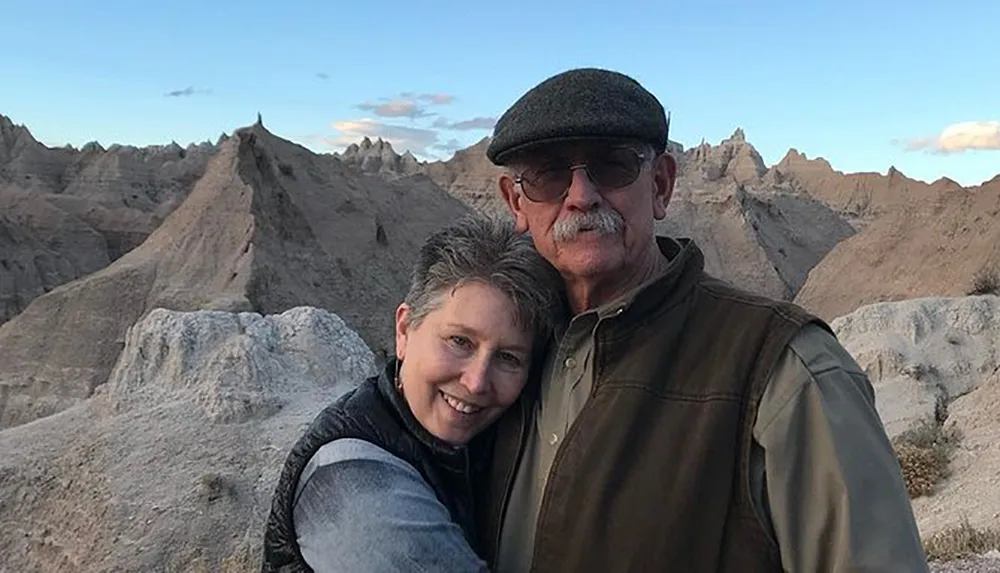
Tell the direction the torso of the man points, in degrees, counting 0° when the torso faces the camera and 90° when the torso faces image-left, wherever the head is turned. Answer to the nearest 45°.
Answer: approximately 45°

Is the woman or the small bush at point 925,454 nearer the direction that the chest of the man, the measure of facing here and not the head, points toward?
the woman

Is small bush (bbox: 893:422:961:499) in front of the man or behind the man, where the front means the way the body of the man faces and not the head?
behind

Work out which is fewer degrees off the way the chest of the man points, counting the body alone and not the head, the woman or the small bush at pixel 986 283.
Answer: the woman

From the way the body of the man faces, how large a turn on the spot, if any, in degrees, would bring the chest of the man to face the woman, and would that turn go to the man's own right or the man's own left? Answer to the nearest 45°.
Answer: approximately 45° to the man's own right
